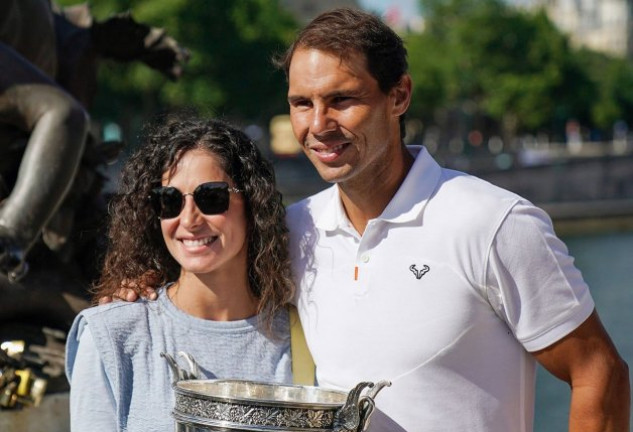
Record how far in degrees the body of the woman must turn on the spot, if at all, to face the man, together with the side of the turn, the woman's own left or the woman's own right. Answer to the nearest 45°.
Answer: approximately 90° to the woman's own left

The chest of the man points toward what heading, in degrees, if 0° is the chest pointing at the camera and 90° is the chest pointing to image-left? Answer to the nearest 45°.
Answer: approximately 45°

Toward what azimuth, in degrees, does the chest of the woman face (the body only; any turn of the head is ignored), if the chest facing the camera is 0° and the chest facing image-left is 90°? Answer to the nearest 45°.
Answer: approximately 0°

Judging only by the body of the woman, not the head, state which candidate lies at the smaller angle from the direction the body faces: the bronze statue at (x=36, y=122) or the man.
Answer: the man
